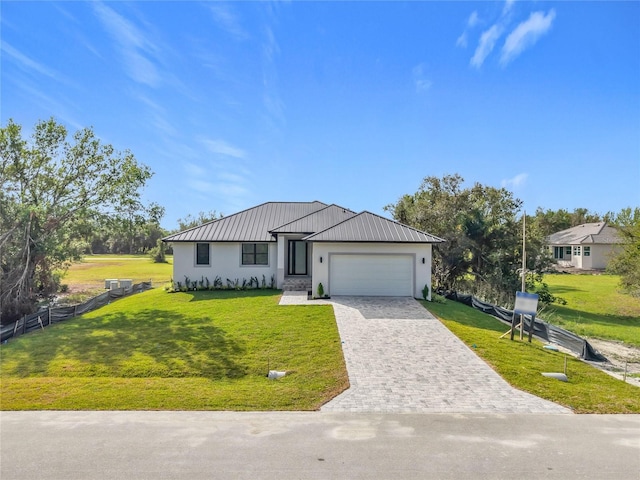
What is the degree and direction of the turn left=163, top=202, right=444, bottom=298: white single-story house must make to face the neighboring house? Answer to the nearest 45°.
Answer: approximately 135° to its left

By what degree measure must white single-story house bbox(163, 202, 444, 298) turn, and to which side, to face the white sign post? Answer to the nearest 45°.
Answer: approximately 45° to its left

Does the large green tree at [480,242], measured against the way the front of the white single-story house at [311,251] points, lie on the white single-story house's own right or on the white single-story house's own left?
on the white single-story house's own left

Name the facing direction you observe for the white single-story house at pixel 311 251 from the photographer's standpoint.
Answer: facing the viewer

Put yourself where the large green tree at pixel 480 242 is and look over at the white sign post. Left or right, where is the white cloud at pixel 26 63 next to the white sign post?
right

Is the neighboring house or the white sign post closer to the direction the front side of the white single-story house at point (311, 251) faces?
the white sign post

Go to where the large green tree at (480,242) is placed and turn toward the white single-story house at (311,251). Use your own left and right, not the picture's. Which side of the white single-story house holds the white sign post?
left
